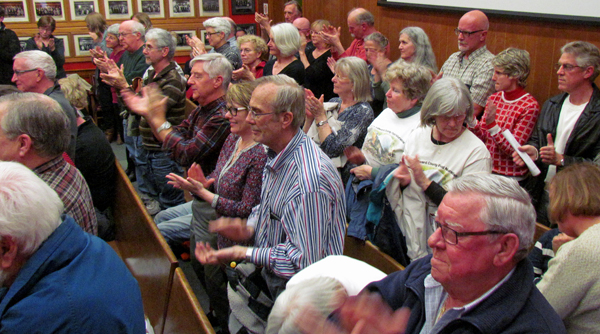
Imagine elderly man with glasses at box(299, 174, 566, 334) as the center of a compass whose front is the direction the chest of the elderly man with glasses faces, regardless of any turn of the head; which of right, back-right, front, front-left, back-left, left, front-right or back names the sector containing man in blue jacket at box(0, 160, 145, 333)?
front-right

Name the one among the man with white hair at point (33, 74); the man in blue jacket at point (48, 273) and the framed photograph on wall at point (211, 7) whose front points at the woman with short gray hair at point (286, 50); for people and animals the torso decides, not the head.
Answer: the framed photograph on wall

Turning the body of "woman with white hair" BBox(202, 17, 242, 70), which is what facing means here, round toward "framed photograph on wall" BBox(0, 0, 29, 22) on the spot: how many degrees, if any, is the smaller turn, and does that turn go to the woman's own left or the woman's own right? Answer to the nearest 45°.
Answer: approximately 45° to the woman's own right

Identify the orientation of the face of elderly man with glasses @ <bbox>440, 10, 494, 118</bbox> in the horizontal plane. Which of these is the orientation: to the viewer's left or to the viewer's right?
to the viewer's left

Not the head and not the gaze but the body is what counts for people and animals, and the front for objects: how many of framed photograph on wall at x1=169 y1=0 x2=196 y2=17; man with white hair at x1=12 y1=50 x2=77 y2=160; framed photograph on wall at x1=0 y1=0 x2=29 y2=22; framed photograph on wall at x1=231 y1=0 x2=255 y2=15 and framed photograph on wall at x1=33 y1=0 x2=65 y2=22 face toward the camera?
4

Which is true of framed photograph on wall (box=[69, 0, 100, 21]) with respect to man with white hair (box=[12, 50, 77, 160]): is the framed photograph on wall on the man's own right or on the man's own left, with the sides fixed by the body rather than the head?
on the man's own right

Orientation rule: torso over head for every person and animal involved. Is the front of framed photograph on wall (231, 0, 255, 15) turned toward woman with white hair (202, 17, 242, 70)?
yes

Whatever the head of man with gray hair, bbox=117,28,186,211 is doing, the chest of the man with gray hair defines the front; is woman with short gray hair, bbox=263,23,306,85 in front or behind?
behind

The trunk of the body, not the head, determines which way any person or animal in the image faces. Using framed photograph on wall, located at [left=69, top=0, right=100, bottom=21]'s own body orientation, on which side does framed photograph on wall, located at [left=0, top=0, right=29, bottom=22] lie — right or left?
on its right

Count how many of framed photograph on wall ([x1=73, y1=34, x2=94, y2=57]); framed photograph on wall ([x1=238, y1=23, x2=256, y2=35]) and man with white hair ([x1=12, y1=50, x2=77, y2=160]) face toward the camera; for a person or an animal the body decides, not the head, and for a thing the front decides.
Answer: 2

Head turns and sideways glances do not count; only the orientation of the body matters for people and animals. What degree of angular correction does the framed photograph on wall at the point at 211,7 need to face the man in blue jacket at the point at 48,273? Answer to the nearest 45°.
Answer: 0° — it already faces them

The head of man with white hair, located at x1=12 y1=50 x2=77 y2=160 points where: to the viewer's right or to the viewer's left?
to the viewer's left
